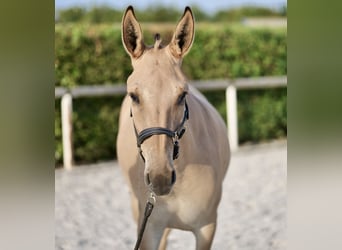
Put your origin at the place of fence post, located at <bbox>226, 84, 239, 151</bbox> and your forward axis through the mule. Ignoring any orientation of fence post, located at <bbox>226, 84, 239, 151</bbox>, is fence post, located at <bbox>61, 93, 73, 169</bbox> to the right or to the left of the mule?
right

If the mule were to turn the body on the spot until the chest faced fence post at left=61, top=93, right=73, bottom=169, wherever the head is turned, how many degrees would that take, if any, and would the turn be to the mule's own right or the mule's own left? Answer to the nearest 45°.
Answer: approximately 180°

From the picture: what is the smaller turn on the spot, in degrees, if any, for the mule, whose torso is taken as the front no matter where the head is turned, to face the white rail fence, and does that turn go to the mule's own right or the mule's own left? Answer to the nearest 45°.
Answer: approximately 180°

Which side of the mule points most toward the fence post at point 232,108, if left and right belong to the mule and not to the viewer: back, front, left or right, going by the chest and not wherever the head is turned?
back

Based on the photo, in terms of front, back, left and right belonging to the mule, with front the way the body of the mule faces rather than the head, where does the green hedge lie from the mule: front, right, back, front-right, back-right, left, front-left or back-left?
back

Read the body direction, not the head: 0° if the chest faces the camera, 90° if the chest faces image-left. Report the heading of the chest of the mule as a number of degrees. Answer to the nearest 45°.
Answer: approximately 0°
